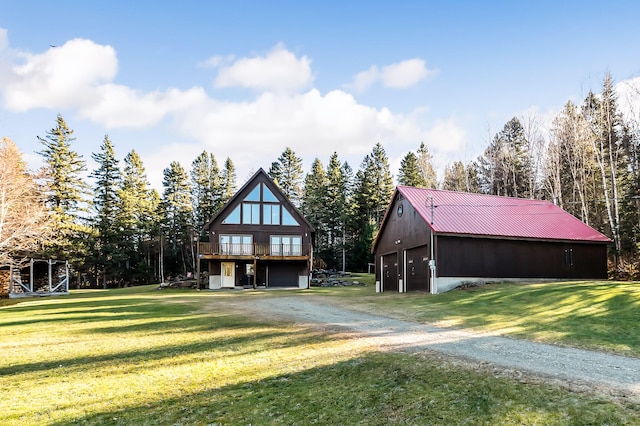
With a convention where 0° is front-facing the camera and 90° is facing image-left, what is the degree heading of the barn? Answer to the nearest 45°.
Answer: approximately 45°

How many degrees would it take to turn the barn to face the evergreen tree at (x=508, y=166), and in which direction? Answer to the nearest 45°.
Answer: approximately 135° to its right

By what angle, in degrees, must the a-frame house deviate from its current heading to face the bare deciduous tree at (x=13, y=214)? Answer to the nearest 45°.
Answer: approximately 45° to its right

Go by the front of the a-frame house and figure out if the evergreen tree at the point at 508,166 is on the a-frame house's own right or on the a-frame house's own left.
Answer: on the a-frame house's own left

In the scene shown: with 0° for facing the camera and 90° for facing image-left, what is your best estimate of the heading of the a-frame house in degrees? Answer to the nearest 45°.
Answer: approximately 0°

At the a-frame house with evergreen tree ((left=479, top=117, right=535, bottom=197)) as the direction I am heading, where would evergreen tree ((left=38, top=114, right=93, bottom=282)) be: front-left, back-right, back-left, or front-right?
back-left
